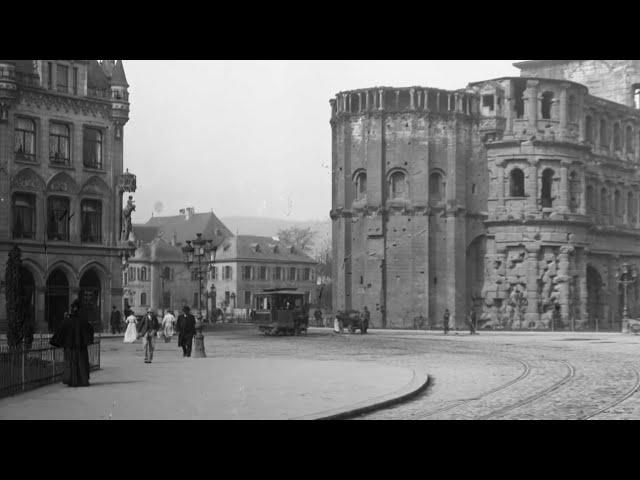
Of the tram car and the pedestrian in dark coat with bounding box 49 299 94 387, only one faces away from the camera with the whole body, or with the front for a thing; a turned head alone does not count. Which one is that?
the pedestrian in dark coat

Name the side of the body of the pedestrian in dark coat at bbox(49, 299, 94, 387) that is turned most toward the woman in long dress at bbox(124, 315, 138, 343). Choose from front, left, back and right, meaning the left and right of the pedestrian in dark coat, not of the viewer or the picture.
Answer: front

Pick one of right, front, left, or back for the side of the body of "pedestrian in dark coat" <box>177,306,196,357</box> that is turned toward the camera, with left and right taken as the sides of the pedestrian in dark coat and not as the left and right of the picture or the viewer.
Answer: front

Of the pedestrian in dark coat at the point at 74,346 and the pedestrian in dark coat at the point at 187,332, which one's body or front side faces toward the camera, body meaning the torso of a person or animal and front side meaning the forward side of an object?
the pedestrian in dark coat at the point at 187,332

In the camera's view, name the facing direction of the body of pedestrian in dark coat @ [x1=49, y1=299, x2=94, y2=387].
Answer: away from the camera

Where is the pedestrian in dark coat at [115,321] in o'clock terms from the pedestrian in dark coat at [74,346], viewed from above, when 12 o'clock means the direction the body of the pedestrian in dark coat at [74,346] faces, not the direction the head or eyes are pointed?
the pedestrian in dark coat at [115,321] is roughly at 12 o'clock from the pedestrian in dark coat at [74,346].

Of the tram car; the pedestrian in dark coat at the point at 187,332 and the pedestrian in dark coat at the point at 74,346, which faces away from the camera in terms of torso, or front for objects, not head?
the pedestrian in dark coat at the point at 74,346

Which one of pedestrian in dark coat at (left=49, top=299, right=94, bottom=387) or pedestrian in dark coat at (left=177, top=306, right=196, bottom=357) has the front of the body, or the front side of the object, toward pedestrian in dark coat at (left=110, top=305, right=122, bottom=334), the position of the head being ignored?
pedestrian in dark coat at (left=49, top=299, right=94, bottom=387)

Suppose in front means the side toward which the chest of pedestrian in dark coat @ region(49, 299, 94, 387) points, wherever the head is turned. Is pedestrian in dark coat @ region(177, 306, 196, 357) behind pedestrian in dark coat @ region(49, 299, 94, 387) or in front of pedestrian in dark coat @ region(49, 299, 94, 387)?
in front

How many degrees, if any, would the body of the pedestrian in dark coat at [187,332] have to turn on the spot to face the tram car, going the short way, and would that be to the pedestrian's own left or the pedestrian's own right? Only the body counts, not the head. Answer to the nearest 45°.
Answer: approximately 180°

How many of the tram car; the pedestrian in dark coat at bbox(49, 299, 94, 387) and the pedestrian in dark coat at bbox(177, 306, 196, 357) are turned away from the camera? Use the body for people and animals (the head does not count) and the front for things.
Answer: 1

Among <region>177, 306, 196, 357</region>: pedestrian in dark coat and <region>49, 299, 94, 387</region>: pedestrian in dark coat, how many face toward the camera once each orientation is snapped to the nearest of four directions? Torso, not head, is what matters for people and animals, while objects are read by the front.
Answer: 1
